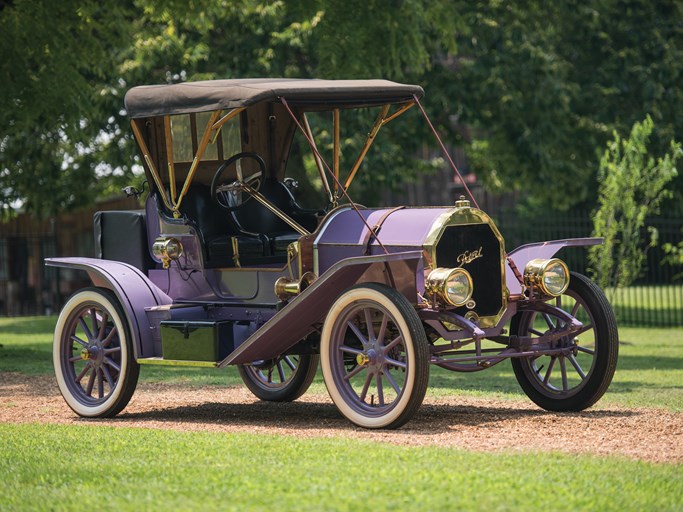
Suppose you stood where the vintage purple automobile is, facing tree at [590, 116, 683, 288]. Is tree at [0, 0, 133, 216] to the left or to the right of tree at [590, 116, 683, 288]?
left

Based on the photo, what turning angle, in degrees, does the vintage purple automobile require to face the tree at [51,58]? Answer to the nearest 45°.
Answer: approximately 180°

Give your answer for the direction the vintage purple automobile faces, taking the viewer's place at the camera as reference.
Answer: facing the viewer and to the right of the viewer

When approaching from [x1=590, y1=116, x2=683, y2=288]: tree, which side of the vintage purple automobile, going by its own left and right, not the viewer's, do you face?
left

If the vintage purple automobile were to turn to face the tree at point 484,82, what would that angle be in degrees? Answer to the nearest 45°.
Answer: approximately 135° to its left
